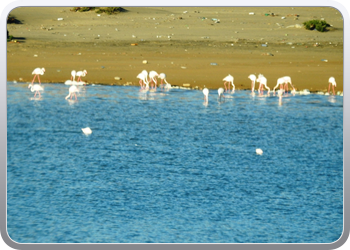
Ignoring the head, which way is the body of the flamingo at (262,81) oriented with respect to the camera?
to the viewer's right

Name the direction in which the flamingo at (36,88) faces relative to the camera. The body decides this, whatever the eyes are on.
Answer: to the viewer's left

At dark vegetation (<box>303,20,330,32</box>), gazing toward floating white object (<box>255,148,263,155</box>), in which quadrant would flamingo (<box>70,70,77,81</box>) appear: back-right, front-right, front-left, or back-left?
front-right

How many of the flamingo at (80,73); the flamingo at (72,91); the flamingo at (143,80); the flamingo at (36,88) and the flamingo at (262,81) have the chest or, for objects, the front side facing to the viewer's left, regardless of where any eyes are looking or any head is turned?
2

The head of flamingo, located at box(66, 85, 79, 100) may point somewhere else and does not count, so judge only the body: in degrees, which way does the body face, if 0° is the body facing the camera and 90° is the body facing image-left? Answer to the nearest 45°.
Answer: approximately 90°

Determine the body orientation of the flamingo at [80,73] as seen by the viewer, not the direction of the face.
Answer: to the viewer's right

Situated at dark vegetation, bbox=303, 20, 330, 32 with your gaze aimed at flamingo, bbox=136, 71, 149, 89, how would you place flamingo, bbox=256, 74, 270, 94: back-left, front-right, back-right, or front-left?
front-left
